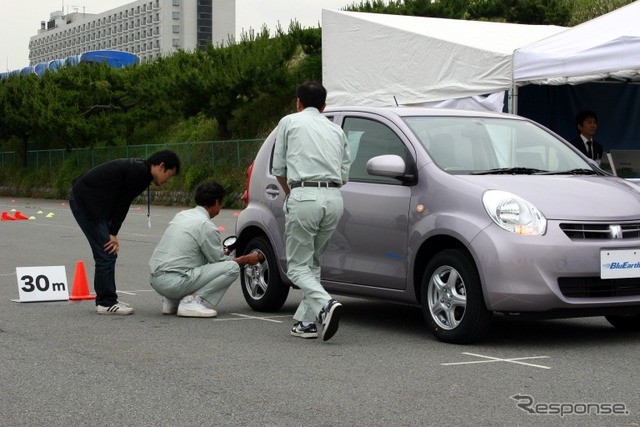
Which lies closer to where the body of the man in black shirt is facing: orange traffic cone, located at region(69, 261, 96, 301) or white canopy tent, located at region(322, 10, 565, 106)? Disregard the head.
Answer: the white canopy tent

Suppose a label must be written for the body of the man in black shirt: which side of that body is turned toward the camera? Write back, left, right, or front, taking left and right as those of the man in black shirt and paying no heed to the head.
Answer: right

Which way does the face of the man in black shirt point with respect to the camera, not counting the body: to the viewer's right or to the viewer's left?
to the viewer's right

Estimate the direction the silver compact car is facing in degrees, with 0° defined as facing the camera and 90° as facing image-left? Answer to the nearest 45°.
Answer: approximately 315°

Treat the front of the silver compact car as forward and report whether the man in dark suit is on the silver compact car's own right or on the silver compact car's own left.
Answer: on the silver compact car's own left

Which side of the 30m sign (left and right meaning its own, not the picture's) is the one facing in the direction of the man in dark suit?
left

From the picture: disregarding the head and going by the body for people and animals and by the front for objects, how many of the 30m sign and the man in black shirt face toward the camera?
1

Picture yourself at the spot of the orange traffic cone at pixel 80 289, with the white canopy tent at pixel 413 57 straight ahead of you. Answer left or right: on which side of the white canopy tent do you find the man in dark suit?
right

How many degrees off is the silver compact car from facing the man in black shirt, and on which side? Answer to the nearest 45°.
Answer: approximately 135° to its right

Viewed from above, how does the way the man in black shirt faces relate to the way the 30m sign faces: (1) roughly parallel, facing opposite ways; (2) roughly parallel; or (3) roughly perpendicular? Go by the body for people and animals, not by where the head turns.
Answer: roughly perpendicular

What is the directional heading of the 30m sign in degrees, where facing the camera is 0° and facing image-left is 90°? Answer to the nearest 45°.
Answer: approximately 0°
